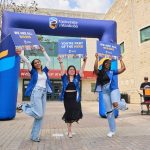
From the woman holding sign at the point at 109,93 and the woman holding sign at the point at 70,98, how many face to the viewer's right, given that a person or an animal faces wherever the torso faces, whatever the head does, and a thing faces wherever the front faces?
0

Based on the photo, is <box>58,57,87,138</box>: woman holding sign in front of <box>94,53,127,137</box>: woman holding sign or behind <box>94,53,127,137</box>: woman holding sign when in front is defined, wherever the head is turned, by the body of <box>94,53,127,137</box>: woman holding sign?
in front

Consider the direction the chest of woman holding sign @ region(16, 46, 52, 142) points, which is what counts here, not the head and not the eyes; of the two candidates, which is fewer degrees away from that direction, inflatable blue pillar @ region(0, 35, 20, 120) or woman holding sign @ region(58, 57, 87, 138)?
the woman holding sign

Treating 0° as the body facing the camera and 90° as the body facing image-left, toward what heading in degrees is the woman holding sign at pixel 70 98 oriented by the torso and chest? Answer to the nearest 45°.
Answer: approximately 0°

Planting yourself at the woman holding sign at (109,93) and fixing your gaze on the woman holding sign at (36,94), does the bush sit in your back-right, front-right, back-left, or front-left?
back-right

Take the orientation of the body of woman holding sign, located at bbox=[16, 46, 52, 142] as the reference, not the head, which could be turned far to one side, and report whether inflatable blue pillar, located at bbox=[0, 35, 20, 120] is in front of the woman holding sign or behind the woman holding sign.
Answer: behind

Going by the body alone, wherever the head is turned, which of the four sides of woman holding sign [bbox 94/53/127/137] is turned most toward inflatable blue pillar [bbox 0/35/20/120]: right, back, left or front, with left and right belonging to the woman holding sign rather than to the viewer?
right

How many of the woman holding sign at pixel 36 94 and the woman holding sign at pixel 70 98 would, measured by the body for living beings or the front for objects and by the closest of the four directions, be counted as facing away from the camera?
0

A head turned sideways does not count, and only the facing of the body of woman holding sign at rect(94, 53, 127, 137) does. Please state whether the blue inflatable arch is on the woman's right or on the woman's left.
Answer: on the woman's right

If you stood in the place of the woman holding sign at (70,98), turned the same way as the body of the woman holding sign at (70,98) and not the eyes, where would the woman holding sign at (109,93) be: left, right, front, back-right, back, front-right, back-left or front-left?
left

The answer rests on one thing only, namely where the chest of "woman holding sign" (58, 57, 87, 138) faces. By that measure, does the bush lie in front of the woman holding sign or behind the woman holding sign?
behind
